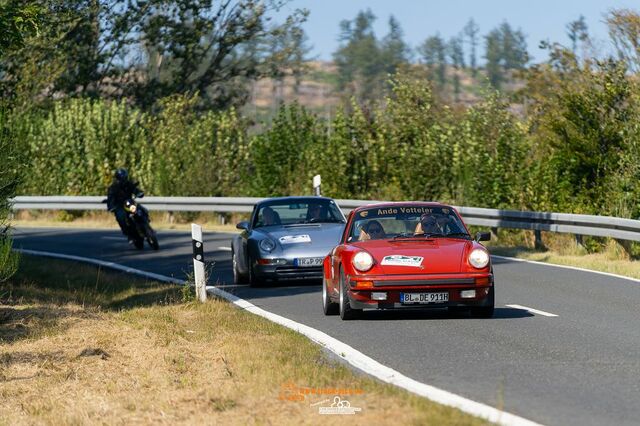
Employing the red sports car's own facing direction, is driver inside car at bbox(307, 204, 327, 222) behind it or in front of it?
behind

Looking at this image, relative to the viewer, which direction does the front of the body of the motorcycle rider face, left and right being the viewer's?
facing the viewer and to the right of the viewer

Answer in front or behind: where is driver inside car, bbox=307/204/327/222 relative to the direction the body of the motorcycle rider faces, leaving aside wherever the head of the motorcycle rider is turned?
in front

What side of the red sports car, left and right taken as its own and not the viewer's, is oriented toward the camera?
front

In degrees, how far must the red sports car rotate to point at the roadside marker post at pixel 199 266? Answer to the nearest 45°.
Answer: approximately 135° to its right

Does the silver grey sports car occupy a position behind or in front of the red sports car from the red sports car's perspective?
behind

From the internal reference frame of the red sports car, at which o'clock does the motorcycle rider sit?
The motorcycle rider is roughly at 5 o'clock from the red sports car.

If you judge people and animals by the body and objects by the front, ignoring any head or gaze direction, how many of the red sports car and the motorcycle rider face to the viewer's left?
0
